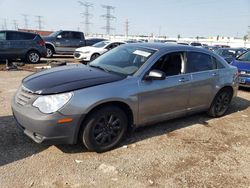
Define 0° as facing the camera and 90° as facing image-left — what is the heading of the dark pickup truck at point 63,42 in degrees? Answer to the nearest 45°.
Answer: approximately 90°

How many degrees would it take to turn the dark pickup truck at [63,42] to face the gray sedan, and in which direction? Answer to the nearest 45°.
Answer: approximately 90° to its left

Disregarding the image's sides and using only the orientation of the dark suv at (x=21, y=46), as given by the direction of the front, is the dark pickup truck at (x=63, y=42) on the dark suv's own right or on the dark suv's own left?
on the dark suv's own right

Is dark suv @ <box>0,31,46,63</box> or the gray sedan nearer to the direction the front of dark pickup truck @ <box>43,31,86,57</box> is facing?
the dark suv

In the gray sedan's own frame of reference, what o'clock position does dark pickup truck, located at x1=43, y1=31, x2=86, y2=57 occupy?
The dark pickup truck is roughly at 4 o'clock from the gray sedan.

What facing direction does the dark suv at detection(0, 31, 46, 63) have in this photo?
to the viewer's left

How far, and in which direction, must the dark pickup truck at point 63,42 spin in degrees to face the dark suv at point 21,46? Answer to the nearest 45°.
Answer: approximately 45° to its left
